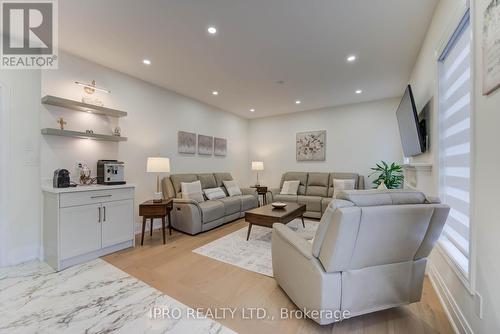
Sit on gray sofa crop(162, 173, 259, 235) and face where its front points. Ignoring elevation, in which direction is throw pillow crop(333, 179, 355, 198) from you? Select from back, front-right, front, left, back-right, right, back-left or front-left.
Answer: front-left

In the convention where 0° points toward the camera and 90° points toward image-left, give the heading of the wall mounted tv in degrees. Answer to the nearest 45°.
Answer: approximately 45°

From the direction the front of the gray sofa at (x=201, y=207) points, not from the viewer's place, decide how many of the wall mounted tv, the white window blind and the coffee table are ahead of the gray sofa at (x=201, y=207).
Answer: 3

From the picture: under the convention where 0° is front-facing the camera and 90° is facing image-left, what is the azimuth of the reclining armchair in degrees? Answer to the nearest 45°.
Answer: approximately 135°

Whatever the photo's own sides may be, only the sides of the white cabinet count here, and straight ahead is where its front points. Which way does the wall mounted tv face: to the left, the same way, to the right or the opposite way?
the opposite way

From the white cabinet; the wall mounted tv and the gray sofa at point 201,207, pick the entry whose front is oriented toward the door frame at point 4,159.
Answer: the wall mounted tv

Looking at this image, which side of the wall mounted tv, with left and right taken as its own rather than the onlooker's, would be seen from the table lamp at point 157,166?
front

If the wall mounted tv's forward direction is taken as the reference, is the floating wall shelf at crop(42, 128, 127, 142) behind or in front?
in front

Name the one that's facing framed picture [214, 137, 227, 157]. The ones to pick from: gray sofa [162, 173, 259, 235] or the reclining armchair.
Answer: the reclining armchair

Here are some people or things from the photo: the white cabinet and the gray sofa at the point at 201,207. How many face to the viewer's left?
0

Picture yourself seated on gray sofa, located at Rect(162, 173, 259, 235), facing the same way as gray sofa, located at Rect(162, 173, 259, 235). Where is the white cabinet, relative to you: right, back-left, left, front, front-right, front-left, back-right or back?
right

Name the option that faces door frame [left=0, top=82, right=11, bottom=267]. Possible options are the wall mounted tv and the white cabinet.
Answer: the wall mounted tv

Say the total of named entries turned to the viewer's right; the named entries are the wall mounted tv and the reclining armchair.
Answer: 0

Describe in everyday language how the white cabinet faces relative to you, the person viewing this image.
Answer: facing the viewer and to the right of the viewer
